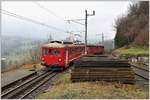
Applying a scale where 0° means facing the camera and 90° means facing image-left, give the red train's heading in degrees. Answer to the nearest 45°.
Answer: approximately 45°

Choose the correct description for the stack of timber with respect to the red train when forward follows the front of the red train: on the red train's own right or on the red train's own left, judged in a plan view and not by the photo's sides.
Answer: on the red train's own left
